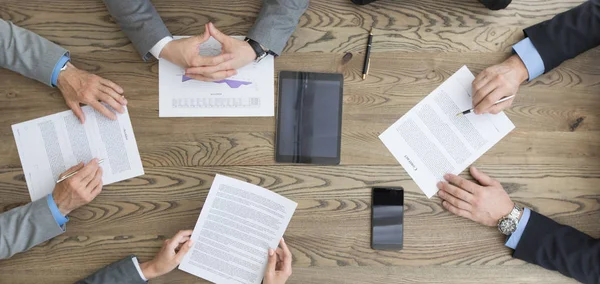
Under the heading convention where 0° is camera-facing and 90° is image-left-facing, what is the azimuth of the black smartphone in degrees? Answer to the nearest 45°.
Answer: approximately 0°

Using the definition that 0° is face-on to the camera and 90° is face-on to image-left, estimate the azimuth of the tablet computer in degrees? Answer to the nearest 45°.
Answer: approximately 0°

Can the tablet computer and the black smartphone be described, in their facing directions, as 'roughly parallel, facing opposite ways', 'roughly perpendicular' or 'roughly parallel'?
roughly parallel

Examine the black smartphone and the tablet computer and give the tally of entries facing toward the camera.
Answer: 2
